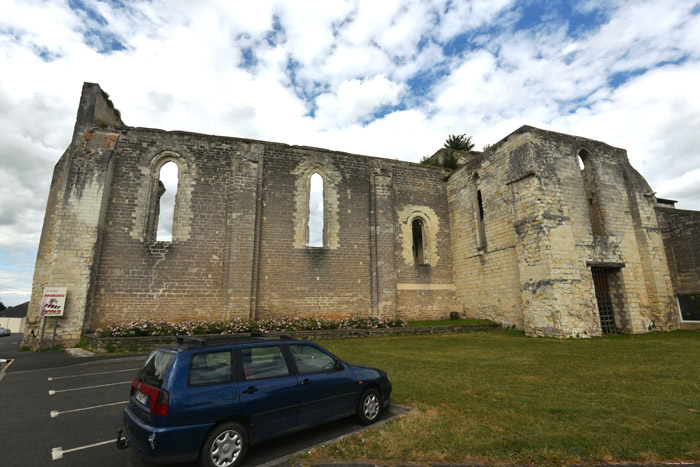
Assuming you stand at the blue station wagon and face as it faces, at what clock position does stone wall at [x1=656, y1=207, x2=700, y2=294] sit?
The stone wall is roughly at 1 o'clock from the blue station wagon.

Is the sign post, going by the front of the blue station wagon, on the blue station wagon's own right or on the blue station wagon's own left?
on the blue station wagon's own left

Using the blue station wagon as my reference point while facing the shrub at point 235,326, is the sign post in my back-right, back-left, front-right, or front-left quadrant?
front-left

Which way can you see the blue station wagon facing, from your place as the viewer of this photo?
facing away from the viewer and to the right of the viewer

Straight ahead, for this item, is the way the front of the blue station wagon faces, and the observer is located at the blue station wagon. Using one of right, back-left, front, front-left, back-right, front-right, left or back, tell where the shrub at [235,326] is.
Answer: front-left

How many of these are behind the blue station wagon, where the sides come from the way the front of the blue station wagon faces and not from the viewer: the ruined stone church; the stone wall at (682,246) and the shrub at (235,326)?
0

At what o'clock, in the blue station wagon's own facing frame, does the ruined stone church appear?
The ruined stone church is roughly at 11 o'clock from the blue station wagon.

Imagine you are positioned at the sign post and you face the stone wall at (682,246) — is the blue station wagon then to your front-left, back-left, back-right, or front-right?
front-right
